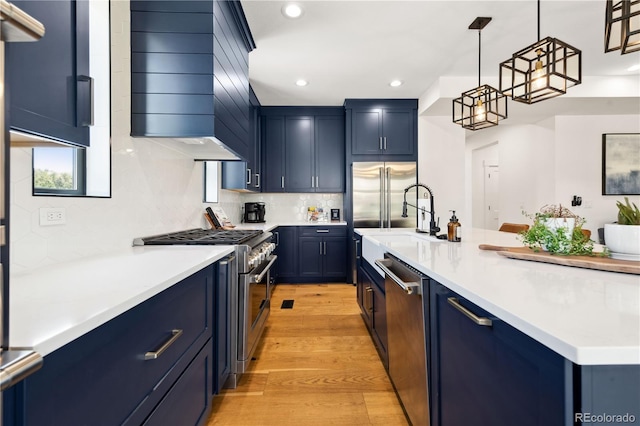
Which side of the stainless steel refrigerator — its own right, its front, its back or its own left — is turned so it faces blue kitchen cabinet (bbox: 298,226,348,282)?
right

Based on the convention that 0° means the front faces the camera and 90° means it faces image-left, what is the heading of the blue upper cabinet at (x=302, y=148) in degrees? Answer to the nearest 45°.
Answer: approximately 0°

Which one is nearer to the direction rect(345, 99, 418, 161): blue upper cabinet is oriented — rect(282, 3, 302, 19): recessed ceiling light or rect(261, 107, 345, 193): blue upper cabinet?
the recessed ceiling light

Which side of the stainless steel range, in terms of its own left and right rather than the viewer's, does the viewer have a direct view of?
right

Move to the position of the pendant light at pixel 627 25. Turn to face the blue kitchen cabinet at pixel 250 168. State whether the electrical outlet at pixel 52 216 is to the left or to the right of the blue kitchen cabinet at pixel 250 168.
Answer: left

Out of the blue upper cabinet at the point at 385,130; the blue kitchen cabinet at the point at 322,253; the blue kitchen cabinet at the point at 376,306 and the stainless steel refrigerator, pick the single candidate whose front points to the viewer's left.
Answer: the blue kitchen cabinet at the point at 376,306

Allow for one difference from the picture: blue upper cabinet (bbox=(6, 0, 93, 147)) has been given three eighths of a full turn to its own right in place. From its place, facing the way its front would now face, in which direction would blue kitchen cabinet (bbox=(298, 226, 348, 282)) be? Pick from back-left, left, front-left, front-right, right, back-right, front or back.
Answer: back-right
